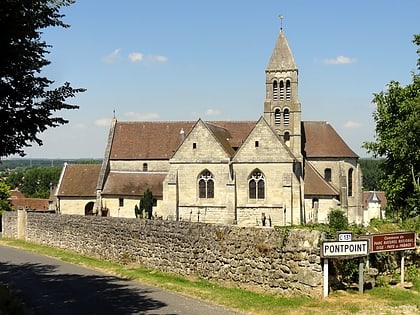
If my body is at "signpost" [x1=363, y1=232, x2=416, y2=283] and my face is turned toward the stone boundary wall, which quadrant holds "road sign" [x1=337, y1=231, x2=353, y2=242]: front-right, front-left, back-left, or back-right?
front-left

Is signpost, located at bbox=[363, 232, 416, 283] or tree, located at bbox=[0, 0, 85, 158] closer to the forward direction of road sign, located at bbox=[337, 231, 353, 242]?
the tree

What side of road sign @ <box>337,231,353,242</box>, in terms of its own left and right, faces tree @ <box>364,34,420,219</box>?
back

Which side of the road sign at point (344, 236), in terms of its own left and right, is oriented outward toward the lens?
front

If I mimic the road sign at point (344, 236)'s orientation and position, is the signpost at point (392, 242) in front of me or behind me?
behind

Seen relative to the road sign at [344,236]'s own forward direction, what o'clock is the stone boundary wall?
The stone boundary wall is roughly at 4 o'clock from the road sign.

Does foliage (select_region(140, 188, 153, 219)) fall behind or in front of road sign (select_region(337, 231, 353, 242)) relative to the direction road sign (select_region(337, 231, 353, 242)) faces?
behind

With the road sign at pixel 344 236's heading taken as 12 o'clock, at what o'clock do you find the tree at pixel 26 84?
The tree is roughly at 2 o'clock from the road sign.

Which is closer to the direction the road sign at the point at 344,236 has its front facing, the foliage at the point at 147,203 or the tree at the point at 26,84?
the tree
